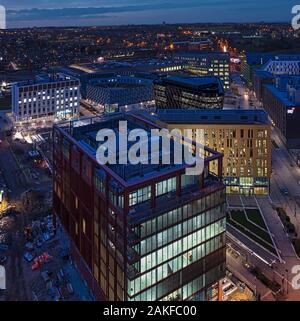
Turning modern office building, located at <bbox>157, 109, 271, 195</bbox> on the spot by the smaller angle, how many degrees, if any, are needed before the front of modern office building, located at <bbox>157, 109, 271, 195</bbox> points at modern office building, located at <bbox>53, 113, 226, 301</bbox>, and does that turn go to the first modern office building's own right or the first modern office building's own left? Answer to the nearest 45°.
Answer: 0° — it already faces it

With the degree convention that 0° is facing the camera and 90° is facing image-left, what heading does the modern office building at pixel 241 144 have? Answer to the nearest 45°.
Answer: approximately 0°
